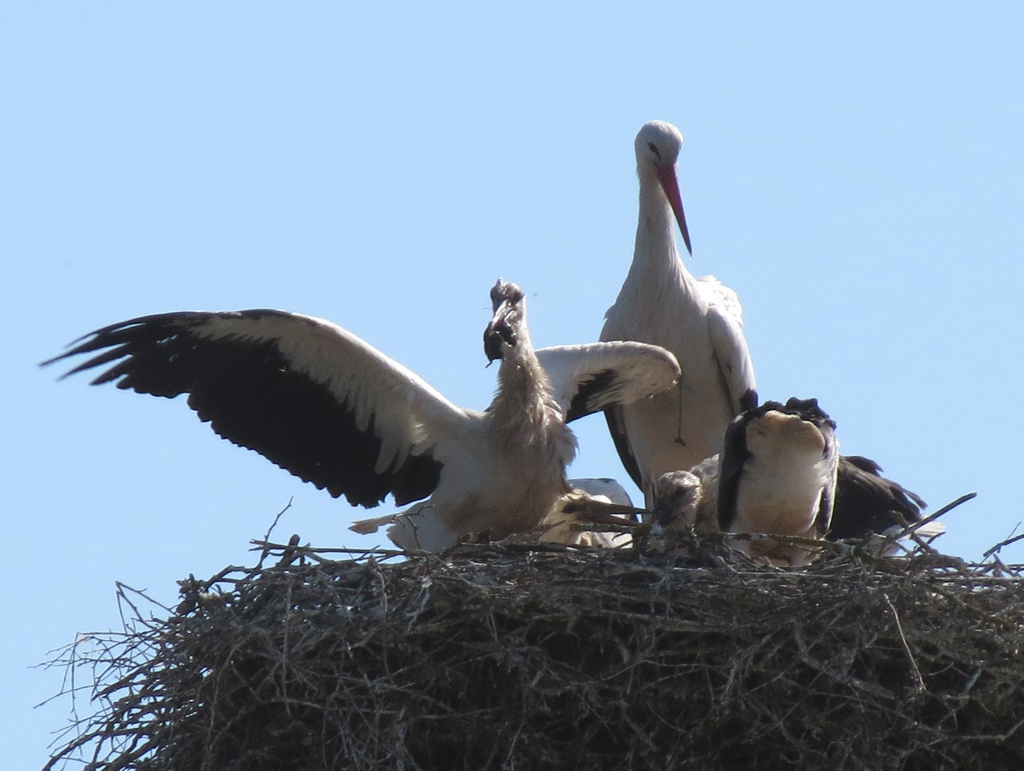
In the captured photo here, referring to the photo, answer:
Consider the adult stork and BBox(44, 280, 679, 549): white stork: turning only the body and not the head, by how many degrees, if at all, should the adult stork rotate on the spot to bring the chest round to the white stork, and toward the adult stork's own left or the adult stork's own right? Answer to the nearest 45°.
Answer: approximately 45° to the adult stork's own right

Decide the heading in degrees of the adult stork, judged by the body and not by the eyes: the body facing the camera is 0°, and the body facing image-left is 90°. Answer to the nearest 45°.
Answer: approximately 0°
